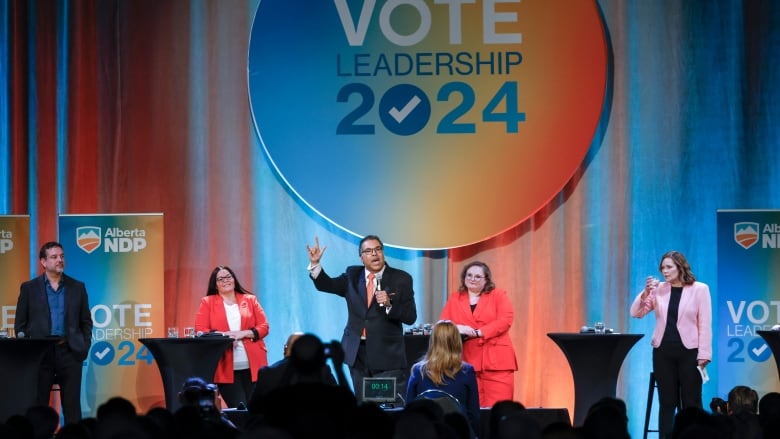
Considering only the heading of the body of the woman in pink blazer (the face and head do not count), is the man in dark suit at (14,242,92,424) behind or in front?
in front

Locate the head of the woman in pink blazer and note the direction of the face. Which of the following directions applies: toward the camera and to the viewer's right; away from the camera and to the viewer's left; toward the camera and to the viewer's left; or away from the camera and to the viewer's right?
toward the camera and to the viewer's left

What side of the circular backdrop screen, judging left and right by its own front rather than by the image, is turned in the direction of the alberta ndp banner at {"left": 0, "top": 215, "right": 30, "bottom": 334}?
right

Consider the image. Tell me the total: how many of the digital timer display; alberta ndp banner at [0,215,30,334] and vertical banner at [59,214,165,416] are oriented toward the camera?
3

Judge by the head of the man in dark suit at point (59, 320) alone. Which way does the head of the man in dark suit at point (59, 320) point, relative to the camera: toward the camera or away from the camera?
toward the camera

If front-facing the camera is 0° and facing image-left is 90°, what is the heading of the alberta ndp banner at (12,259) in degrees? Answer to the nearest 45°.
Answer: approximately 0°

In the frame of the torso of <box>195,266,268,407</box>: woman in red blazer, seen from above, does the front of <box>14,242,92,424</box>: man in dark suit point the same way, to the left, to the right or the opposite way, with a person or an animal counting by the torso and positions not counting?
the same way

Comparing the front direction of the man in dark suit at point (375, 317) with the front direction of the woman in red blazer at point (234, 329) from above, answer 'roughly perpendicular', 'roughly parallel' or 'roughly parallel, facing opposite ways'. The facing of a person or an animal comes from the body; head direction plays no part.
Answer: roughly parallel

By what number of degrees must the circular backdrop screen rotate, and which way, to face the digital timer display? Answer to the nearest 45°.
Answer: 0° — it already faces it

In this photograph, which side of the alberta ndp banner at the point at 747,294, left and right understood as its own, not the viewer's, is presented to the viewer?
front

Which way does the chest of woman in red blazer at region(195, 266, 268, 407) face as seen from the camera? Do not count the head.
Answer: toward the camera

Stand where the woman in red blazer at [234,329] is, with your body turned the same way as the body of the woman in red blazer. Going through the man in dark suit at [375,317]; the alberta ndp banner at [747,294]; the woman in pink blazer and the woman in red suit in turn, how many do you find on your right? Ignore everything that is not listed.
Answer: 0

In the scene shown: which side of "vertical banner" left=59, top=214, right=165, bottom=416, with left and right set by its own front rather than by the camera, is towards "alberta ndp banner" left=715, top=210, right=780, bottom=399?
left

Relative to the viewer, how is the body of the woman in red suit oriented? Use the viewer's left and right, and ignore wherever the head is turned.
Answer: facing the viewer and to the left of the viewer

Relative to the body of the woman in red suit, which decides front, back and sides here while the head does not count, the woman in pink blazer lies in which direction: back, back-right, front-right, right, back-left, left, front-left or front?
back-left

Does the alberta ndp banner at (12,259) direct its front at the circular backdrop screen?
no

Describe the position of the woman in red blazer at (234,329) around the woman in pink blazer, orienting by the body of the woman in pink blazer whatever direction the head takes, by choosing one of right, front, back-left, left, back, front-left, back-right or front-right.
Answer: front-right

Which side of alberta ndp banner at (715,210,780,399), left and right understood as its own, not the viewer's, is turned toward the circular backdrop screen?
right

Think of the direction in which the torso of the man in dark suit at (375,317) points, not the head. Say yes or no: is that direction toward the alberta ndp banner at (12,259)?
no

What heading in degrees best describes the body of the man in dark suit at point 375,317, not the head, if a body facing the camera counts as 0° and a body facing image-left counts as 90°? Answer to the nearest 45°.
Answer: approximately 0°

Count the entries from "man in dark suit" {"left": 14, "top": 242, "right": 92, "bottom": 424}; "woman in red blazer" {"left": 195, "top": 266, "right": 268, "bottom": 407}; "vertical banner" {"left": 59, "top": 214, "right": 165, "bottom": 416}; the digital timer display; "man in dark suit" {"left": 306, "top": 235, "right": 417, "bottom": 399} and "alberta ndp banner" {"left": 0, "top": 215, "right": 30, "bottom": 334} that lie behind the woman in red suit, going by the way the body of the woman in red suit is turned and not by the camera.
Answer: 0

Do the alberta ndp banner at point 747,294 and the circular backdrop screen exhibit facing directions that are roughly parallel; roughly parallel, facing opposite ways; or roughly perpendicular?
roughly parallel
